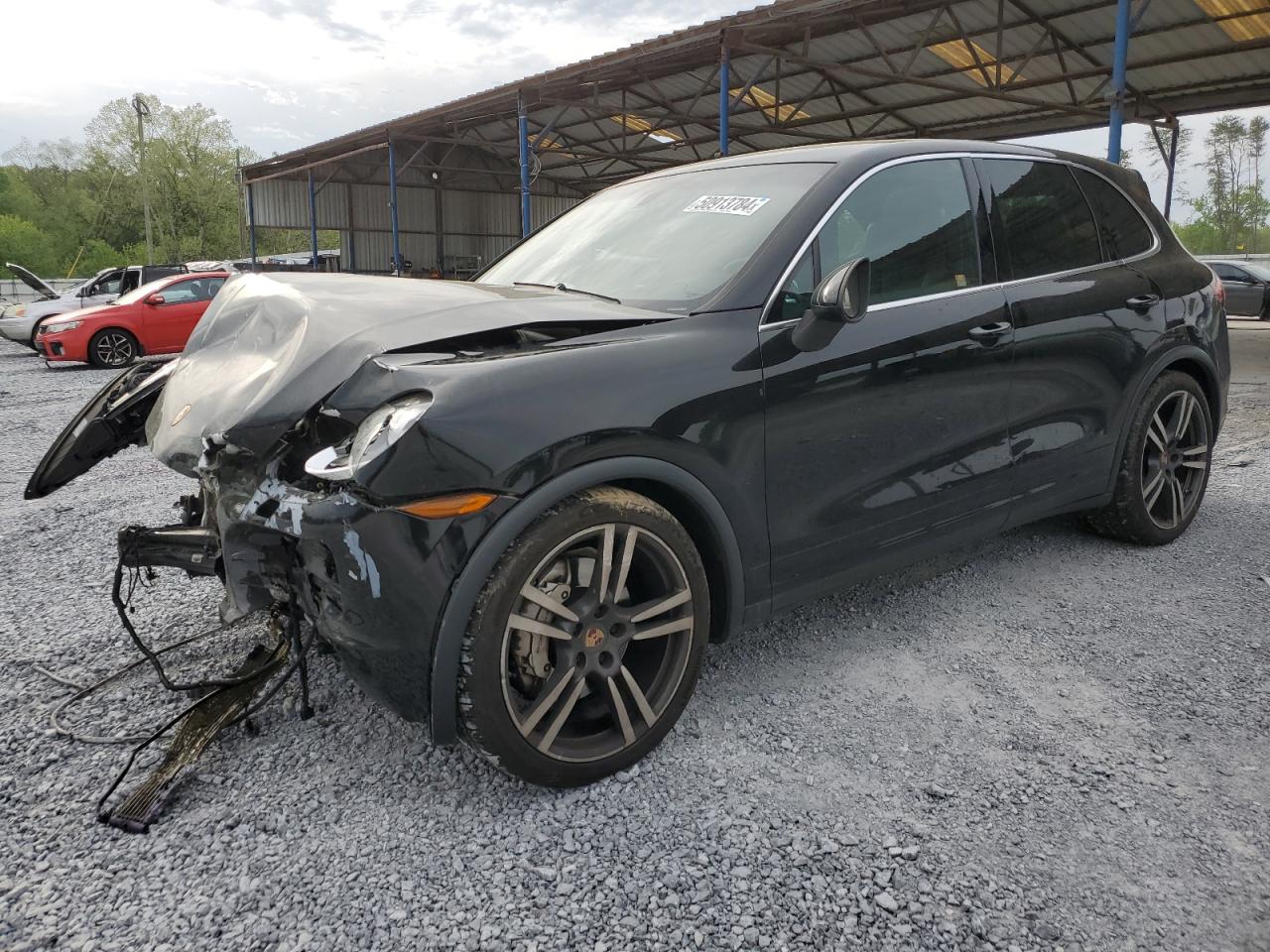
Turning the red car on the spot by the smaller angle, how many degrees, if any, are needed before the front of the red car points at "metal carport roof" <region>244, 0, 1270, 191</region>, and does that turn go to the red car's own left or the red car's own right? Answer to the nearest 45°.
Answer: approximately 180°

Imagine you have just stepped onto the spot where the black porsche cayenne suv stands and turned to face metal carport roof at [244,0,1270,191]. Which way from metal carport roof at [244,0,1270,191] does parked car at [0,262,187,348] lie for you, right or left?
left

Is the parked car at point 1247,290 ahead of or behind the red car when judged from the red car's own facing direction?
behind

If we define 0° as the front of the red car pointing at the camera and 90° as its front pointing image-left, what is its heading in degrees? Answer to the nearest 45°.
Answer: approximately 90°

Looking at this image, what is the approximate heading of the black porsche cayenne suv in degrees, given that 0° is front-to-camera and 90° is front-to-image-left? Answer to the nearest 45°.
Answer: approximately 45°

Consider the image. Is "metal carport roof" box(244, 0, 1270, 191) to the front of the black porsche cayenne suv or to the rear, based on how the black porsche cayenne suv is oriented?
to the rear

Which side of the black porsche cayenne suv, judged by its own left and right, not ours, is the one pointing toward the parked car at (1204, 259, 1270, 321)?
back
